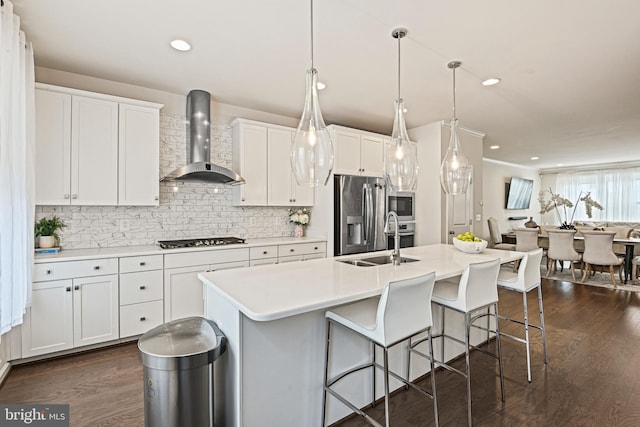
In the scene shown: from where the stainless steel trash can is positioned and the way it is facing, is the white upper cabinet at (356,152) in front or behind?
behind

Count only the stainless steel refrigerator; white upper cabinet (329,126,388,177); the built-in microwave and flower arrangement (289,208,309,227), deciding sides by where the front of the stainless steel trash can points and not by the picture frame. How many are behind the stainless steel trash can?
4

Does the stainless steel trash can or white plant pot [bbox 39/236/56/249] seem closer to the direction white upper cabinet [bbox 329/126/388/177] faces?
the stainless steel trash can

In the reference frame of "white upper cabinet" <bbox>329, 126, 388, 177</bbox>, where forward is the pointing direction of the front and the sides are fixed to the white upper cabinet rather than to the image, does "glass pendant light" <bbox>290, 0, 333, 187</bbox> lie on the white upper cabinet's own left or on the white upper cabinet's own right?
on the white upper cabinet's own right

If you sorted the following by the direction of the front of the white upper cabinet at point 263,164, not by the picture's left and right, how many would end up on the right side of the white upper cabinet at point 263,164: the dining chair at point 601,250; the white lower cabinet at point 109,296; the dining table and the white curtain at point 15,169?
2

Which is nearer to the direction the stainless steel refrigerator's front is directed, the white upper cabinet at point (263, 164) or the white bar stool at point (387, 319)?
the white bar stool

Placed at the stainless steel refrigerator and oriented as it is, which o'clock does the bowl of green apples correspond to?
The bowl of green apples is roughly at 12 o'clock from the stainless steel refrigerator.

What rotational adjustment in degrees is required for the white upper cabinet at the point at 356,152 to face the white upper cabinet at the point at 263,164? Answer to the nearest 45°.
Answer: approximately 90° to its right

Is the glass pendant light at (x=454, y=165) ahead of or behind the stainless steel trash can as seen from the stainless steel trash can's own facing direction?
behind

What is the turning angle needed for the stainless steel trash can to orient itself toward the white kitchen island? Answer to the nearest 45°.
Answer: approximately 135° to its left

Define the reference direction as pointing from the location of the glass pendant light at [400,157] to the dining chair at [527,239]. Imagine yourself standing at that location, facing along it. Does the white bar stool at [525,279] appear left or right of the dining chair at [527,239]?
right

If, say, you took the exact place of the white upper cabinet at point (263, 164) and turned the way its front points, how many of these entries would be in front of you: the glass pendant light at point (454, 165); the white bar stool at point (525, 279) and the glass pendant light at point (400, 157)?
3

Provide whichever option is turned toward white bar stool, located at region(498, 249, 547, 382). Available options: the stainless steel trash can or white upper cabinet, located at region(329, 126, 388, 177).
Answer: the white upper cabinet
